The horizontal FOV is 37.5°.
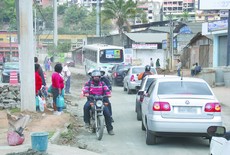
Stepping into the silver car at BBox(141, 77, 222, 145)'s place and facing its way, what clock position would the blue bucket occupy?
The blue bucket is roughly at 8 o'clock from the silver car.

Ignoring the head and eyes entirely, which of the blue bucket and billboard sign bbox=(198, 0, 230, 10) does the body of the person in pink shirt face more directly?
the billboard sign

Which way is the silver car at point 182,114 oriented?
away from the camera

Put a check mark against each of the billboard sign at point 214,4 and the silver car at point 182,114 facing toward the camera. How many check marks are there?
1

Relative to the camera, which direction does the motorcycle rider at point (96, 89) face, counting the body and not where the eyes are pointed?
toward the camera

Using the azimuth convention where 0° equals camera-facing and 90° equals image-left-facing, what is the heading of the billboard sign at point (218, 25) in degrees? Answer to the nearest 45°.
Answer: approximately 45°

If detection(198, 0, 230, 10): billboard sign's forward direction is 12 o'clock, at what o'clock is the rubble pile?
The rubble pile is roughly at 1 o'clock from the billboard sign.

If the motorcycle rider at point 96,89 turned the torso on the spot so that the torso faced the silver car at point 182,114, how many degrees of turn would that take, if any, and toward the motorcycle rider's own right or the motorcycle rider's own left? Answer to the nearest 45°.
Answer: approximately 45° to the motorcycle rider's own left

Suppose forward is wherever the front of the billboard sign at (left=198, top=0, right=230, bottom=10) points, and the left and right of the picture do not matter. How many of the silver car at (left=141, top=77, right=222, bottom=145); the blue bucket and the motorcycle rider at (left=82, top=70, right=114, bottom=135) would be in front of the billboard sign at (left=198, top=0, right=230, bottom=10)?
3

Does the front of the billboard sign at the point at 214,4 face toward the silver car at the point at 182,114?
yes

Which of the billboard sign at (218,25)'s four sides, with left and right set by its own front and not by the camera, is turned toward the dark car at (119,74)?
front

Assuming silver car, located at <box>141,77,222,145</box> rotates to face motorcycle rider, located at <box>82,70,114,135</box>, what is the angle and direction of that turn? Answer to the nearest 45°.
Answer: approximately 45° to its left

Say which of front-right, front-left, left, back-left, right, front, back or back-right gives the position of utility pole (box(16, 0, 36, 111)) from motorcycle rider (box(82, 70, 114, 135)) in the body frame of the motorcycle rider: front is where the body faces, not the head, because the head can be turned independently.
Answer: back-right

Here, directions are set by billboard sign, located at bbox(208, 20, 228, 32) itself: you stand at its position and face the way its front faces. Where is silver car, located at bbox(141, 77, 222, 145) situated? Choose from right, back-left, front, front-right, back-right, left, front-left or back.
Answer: front-left

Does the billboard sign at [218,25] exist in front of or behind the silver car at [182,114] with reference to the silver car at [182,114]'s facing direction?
in front
